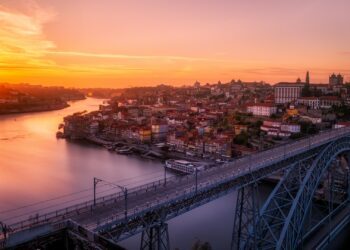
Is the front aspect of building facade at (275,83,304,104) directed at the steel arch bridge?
yes

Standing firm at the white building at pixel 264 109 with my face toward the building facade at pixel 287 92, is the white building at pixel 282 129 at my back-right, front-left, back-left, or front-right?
back-right

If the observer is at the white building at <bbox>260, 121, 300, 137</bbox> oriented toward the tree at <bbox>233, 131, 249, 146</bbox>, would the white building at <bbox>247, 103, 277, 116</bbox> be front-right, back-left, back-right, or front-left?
back-right

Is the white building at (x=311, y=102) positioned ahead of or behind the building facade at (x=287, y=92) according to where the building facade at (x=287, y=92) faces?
ahead

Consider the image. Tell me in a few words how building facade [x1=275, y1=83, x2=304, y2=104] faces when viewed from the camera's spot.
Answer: facing the viewer

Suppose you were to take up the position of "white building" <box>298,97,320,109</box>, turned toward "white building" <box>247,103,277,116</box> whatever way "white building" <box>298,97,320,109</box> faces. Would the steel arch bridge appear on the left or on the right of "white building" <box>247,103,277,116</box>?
left

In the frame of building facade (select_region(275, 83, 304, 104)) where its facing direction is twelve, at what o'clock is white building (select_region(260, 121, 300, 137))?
The white building is roughly at 12 o'clock from the building facade.

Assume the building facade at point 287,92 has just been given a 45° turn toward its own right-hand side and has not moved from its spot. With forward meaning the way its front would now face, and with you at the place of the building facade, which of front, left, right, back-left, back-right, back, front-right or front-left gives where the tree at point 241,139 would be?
front-left

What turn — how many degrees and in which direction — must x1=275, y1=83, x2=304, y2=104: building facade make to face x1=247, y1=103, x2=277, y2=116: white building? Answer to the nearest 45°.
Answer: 0° — it already faces it

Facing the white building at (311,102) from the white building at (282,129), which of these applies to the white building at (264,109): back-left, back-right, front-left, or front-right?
front-left
